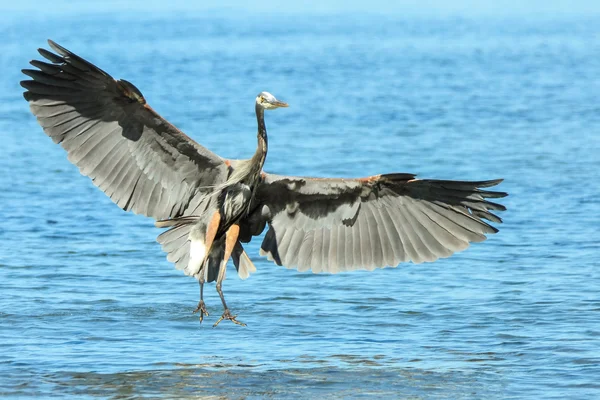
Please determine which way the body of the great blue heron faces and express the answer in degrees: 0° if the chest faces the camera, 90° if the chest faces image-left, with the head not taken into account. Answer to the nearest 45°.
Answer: approximately 315°
